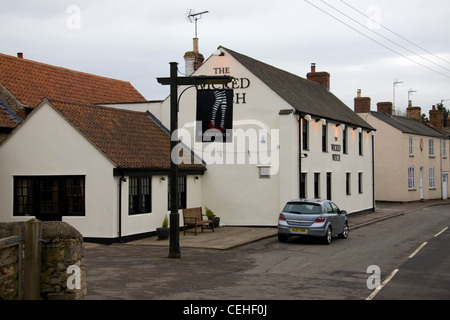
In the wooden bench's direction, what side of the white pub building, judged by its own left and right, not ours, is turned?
right

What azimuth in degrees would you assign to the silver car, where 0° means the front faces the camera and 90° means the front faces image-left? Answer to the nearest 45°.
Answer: approximately 225°

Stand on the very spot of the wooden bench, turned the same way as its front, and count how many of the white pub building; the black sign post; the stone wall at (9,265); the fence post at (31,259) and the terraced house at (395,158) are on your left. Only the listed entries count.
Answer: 2

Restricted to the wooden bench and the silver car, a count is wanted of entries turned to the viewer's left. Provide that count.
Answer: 0

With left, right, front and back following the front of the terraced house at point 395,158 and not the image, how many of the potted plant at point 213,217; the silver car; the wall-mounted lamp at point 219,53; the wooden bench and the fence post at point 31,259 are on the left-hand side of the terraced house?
0

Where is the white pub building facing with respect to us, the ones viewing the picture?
facing the viewer and to the right of the viewer

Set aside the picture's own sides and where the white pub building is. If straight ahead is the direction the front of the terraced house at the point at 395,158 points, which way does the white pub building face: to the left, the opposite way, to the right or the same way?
the same way

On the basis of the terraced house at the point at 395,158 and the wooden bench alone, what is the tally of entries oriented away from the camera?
0

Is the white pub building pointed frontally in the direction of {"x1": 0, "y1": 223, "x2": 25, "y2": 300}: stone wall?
no

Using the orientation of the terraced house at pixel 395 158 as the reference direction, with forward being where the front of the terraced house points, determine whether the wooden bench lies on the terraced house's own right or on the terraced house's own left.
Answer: on the terraced house's own right

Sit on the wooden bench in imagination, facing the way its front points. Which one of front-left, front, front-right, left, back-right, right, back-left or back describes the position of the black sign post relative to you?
front-right

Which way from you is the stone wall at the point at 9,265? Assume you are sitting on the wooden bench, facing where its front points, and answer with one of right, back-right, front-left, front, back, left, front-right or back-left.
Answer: front-right

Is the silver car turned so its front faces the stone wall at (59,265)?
no

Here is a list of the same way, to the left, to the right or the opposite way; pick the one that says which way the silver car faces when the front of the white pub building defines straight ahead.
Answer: to the left

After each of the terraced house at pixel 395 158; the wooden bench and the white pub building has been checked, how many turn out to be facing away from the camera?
0

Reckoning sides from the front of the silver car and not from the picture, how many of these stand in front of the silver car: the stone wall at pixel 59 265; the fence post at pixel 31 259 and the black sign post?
0
